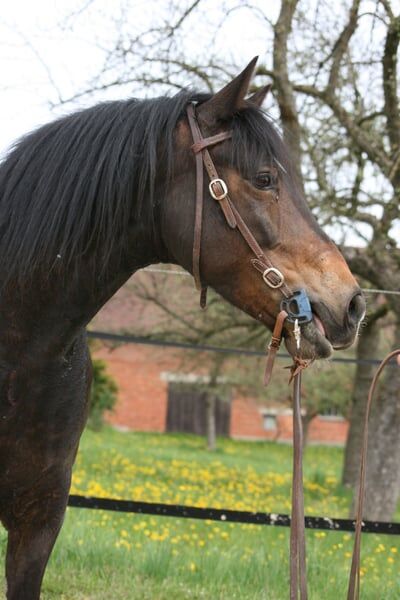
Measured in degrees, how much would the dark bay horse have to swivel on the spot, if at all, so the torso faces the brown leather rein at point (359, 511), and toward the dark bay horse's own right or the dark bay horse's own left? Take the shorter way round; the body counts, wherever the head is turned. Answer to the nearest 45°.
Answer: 0° — it already faces it

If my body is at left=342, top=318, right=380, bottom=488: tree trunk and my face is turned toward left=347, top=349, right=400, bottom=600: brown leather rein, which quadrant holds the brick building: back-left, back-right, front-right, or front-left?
back-right

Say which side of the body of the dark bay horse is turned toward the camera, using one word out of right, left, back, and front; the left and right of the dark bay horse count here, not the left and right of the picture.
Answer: right

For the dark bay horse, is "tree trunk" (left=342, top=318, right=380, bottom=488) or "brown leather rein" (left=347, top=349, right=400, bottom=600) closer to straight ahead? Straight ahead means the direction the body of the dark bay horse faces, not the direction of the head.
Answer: the brown leather rein

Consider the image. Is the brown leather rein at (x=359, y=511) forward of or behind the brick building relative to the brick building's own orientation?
forward

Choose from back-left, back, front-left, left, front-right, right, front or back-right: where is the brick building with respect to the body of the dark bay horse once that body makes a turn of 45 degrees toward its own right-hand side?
back-left

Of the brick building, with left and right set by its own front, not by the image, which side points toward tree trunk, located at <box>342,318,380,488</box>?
front
